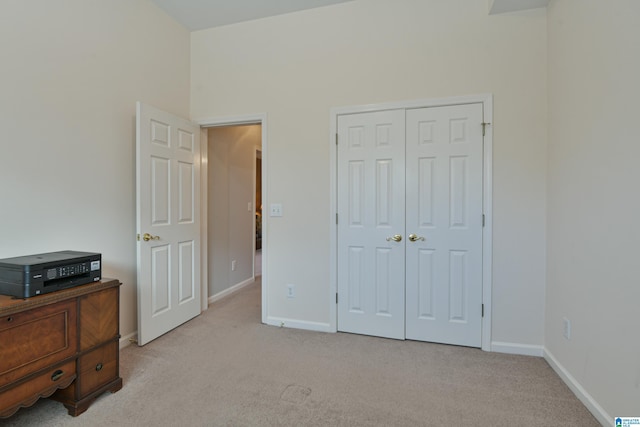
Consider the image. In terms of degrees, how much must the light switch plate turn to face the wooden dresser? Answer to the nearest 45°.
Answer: approximately 45° to its right

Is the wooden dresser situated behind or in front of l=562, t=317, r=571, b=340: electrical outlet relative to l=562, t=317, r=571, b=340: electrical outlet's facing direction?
in front

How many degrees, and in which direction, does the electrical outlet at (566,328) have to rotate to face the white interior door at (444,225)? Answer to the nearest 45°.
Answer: approximately 45° to its right

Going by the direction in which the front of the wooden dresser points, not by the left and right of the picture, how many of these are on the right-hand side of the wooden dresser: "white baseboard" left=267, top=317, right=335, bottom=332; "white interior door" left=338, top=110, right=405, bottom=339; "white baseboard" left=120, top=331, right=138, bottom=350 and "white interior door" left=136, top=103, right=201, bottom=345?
0

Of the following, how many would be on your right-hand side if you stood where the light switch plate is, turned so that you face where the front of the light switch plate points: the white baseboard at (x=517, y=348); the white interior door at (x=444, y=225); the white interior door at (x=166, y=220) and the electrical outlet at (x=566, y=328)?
1

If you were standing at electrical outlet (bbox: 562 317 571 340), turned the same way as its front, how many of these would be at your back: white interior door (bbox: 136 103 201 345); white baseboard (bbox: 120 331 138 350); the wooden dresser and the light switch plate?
0

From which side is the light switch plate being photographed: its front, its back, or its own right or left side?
front

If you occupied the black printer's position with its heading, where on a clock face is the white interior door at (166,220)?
The white interior door is roughly at 9 o'clock from the black printer.

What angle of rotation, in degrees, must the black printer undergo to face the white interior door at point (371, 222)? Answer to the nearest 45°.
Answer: approximately 45° to its left

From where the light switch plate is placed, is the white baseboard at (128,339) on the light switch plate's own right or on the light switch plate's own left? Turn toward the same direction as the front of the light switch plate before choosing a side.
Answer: on the light switch plate's own right

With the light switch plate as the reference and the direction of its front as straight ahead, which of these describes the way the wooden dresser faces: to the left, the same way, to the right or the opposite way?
to the left

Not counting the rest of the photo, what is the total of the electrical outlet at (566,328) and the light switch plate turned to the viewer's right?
0

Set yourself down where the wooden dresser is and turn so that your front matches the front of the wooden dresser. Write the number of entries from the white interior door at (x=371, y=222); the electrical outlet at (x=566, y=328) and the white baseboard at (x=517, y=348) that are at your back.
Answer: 0

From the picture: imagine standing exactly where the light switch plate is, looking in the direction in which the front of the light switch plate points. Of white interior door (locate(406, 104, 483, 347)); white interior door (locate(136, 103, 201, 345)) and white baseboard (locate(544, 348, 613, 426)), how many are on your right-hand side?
1

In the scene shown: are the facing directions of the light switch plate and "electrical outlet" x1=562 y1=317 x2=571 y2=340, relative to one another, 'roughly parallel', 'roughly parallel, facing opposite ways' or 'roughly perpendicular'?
roughly perpendicular

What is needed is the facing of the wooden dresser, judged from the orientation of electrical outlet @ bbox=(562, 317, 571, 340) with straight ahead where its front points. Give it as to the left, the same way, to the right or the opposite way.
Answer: the opposite way

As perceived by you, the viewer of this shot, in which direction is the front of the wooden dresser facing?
facing the viewer and to the right of the viewer

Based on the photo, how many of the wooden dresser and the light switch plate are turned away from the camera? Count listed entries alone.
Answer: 0

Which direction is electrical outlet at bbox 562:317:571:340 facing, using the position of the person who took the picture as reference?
facing the viewer and to the left of the viewer

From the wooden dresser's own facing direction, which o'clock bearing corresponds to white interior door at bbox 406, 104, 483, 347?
The white interior door is roughly at 11 o'clock from the wooden dresser.

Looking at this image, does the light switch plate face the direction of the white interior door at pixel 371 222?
no
